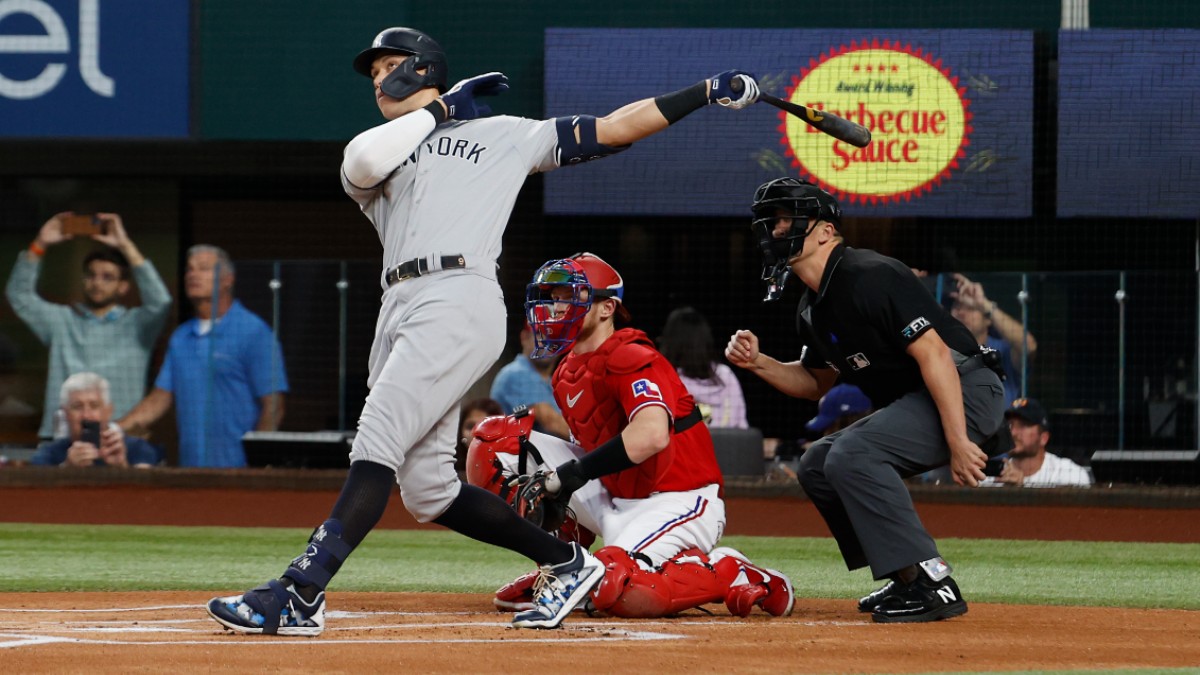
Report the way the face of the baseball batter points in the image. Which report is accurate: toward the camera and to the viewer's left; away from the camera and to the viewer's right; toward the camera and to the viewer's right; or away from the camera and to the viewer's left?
toward the camera and to the viewer's left

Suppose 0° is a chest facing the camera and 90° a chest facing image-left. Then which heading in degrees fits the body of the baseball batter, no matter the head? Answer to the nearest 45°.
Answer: approximately 45°

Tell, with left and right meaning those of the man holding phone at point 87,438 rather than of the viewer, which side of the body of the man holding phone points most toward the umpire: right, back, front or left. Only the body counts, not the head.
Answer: front

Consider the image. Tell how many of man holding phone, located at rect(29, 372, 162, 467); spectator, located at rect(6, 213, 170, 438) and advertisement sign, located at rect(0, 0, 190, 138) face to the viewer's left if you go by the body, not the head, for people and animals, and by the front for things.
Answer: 0

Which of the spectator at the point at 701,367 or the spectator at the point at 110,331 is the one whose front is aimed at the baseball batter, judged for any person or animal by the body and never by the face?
the spectator at the point at 110,331

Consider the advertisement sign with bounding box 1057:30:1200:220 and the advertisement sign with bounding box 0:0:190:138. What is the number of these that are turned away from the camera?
0

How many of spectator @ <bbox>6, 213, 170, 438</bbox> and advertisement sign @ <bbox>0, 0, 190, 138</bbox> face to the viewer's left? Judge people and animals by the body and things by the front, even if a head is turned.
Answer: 0

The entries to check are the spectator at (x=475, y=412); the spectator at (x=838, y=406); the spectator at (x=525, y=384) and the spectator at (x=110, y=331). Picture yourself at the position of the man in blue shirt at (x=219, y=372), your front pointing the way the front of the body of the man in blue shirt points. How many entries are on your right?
1

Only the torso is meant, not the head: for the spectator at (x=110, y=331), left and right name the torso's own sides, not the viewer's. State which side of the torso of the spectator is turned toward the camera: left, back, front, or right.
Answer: front

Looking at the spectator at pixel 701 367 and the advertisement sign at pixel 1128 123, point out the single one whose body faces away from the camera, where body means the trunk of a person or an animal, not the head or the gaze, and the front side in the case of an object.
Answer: the spectator

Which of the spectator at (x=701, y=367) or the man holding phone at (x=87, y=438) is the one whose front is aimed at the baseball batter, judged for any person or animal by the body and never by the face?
the man holding phone

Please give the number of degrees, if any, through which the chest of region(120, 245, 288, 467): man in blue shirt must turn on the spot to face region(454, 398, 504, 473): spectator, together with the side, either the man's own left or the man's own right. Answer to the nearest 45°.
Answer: approximately 90° to the man's own left
